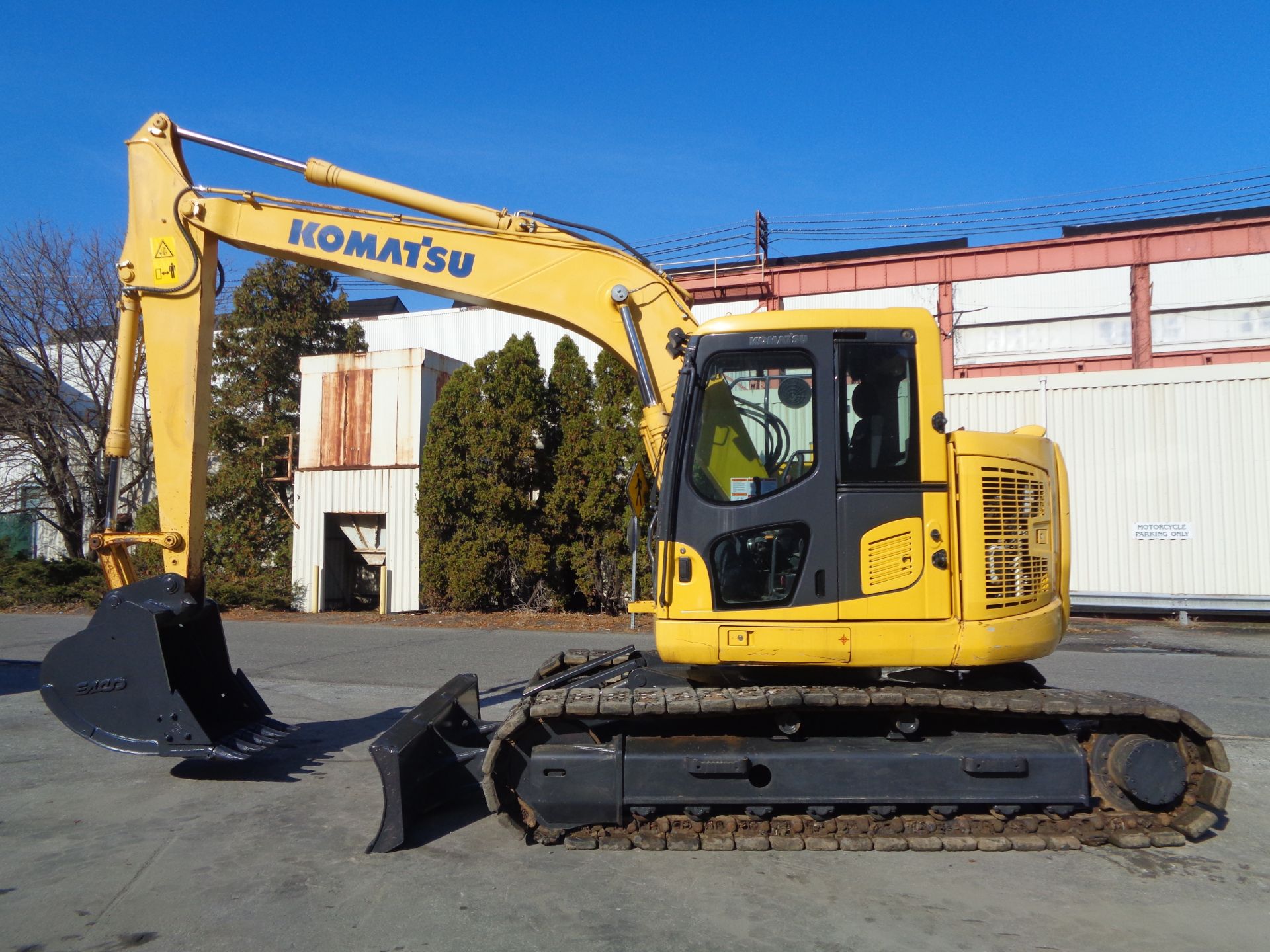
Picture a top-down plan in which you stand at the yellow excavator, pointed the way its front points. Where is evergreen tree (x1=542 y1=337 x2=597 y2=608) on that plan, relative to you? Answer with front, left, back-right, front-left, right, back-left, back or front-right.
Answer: right

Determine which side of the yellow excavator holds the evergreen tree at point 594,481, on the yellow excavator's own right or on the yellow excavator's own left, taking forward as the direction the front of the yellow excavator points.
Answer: on the yellow excavator's own right

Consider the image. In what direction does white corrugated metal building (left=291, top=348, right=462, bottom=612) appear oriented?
toward the camera

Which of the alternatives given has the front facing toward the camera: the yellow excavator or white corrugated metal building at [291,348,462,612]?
the white corrugated metal building

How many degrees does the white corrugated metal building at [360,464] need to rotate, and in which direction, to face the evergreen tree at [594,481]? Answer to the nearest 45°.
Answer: approximately 45° to its left

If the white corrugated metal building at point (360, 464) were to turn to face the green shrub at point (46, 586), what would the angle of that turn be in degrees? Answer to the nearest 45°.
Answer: approximately 90° to its right

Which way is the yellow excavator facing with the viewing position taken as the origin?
facing to the left of the viewer

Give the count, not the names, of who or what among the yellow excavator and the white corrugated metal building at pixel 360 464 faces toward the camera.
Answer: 1

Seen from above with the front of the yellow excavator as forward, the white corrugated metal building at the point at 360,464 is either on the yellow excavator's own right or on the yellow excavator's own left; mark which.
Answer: on the yellow excavator's own right

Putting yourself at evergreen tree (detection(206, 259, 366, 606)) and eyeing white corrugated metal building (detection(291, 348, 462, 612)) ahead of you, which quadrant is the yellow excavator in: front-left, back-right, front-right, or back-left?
front-right

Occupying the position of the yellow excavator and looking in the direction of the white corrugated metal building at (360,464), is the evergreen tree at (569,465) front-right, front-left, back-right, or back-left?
front-right

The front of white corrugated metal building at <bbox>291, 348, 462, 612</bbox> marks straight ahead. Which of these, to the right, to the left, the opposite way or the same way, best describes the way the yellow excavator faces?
to the right

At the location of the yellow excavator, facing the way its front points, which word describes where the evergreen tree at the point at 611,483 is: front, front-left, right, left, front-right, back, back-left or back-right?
right

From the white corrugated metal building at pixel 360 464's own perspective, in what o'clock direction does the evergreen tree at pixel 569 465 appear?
The evergreen tree is roughly at 10 o'clock from the white corrugated metal building.
